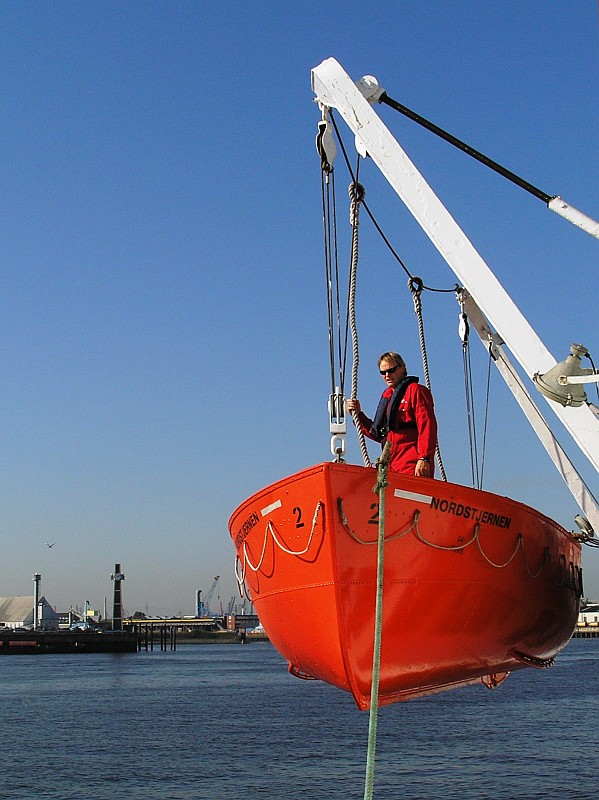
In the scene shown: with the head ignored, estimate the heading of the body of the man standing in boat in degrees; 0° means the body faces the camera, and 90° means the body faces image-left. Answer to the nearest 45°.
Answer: approximately 45°

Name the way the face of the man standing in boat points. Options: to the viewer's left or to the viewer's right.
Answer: to the viewer's left

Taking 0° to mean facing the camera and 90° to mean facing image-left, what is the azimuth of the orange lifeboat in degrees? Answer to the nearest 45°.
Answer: approximately 45°

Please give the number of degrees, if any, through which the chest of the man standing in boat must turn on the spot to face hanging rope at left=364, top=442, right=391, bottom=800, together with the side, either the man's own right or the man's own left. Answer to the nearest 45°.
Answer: approximately 45° to the man's own left
